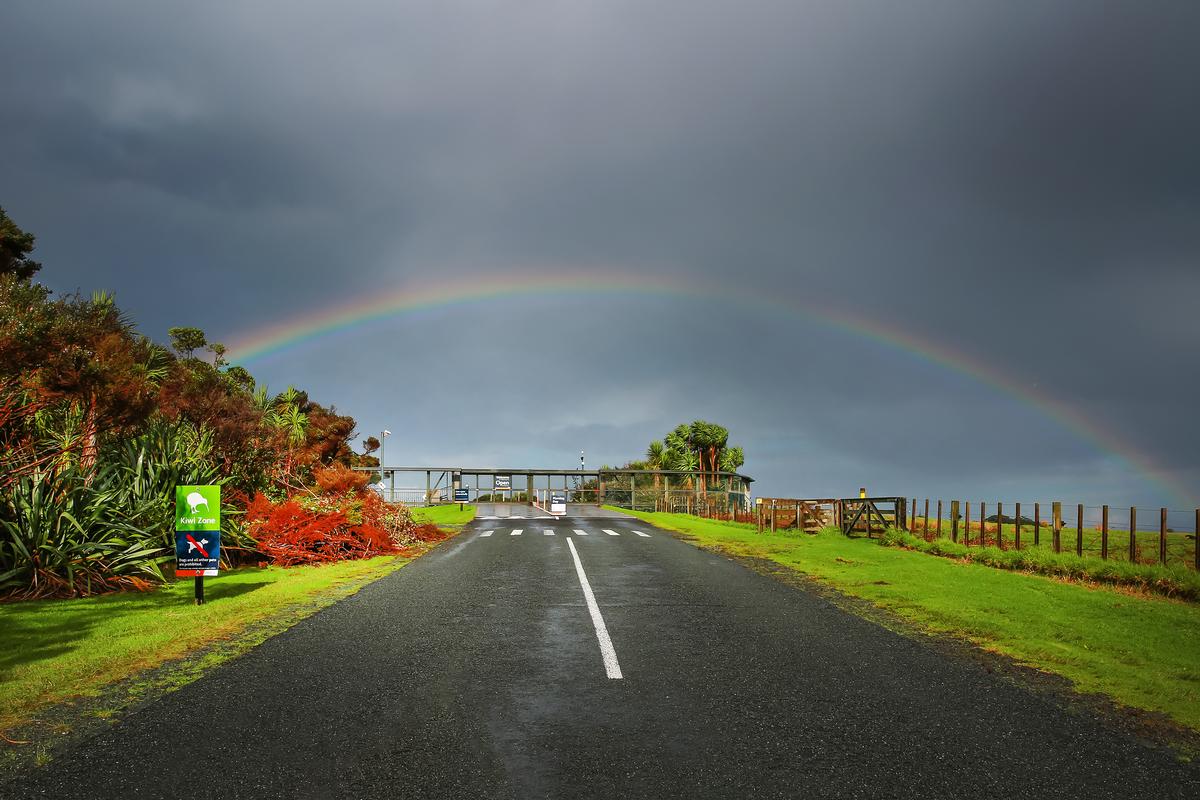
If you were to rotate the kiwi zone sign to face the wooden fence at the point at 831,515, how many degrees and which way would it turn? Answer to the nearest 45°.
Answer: approximately 135° to its left

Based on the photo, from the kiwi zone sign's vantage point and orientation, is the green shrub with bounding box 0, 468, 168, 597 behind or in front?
behind

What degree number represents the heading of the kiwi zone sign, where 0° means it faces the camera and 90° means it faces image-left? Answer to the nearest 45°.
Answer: approximately 0°
